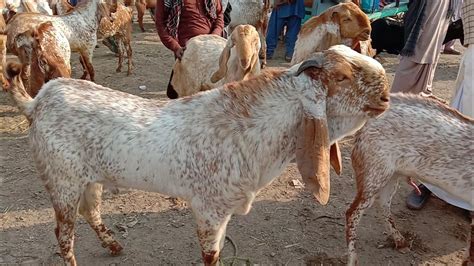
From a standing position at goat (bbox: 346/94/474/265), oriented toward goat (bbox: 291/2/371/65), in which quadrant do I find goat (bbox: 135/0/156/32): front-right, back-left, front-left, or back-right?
front-left

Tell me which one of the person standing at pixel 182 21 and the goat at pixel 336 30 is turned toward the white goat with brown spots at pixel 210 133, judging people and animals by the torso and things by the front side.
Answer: the person standing

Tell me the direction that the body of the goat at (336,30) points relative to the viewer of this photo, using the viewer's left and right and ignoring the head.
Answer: facing to the right of the viewer

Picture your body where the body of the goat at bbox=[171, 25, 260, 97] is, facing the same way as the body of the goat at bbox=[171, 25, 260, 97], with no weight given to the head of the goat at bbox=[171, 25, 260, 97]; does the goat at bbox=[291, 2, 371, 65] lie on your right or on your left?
on your left

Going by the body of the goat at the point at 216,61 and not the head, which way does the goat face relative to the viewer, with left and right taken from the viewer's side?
facing the viewer and to the right of the viewer

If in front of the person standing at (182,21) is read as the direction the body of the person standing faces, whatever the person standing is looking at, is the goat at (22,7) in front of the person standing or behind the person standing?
behind

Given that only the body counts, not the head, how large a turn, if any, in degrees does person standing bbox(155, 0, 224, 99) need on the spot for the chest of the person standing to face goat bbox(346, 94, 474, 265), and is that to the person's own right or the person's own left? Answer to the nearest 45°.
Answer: approximately 45° to the person's own left

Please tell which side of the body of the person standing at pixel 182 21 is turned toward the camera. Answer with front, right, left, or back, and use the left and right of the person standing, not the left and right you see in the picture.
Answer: front

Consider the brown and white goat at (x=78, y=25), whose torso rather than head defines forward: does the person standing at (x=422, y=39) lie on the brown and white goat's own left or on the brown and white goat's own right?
on the brown and white goat's own right

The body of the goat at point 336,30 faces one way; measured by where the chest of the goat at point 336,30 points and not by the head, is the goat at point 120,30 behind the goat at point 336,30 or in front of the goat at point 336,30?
behind
